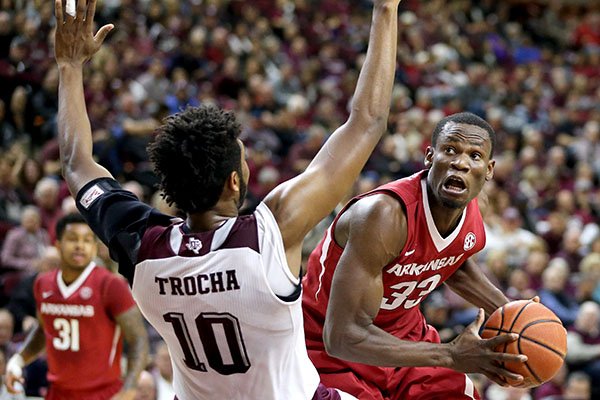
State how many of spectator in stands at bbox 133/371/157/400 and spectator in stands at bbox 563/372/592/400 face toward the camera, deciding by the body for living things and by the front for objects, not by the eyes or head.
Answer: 2

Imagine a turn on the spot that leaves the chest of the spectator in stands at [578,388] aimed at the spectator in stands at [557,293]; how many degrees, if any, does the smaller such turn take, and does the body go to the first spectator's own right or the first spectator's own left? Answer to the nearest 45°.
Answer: approximately 180°

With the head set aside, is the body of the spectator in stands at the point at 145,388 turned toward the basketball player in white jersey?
yes

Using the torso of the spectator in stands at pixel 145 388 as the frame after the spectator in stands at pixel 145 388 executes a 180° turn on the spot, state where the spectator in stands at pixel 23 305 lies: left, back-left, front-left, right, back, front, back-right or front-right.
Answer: front-left

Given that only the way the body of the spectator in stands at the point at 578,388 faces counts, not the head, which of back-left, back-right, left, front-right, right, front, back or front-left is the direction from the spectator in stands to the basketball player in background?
front-right

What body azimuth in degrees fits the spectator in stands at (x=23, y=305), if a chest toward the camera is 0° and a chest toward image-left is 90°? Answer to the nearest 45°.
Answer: approximately 315°

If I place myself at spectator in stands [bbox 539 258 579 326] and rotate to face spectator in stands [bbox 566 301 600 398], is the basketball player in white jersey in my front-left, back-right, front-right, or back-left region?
front-right

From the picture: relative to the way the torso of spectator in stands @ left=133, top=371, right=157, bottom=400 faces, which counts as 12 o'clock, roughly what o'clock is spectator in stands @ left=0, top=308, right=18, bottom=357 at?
spectator in stands @ left=0, top=308, right=18, bottom=357 is roughly at 4 o'clock from spectator in stands @ left=133, top=371, right=157, bottom=400.

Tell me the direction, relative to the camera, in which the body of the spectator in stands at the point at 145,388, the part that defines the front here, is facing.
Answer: toward the camera

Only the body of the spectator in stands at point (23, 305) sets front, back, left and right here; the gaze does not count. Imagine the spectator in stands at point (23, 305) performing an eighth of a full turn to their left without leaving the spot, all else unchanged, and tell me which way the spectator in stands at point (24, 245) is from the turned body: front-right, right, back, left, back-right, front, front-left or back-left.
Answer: left

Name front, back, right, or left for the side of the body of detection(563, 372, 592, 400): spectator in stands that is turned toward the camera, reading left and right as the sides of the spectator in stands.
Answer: front

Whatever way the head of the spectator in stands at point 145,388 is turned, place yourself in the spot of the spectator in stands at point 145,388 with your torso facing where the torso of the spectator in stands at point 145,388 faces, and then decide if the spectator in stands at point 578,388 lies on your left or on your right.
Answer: on your left

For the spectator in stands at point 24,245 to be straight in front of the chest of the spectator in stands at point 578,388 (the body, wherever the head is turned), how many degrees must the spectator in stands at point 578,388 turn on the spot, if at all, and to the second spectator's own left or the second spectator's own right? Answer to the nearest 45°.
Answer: approximately 90° to the second spectator's own right

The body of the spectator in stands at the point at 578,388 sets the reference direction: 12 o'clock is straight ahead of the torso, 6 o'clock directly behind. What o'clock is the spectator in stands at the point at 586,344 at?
the spectator in stands at the point at 586,344 is roughly at 6 o'clock from the spectator in stands at the point at 578,388.

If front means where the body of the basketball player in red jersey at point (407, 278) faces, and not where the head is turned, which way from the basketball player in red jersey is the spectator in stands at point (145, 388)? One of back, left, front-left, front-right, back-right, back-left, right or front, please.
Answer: back

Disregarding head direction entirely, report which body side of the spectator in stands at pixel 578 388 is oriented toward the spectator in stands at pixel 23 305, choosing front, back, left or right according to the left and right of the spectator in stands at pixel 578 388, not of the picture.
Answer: right

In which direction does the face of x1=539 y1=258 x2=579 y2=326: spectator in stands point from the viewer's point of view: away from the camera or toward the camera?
toward the camera

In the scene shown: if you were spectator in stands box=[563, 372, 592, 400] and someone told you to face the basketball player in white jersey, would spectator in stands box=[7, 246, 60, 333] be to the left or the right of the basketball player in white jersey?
right

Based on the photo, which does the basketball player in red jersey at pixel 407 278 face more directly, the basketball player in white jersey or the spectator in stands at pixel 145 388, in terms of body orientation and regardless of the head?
the basketball player in white jersey

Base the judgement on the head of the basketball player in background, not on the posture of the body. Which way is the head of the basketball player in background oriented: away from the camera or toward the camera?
toward the camera

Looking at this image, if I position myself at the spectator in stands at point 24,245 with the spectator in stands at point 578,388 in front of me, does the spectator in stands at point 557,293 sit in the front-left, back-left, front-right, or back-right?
front-left
